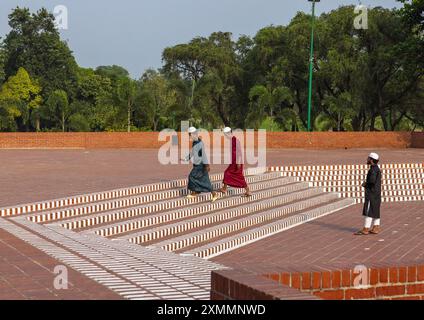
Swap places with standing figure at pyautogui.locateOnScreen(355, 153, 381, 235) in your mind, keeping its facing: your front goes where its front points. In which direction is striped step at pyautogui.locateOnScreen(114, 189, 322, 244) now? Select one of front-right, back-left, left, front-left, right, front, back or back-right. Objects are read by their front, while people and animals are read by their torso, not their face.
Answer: front

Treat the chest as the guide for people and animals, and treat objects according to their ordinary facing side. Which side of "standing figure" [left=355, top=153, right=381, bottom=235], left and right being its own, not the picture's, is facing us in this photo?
left

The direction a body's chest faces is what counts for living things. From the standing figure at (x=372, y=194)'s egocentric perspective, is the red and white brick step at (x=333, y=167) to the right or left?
on its right

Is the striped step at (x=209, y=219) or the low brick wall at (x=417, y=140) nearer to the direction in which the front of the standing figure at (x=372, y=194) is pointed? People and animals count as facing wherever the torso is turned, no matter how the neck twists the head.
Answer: the striped step

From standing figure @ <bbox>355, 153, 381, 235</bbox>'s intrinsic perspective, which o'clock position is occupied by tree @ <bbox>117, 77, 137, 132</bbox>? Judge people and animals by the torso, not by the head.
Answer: The tree is roughly at 2 o'clock from the standing figure.

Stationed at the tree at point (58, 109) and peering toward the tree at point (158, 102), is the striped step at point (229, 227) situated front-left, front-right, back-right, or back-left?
front-right

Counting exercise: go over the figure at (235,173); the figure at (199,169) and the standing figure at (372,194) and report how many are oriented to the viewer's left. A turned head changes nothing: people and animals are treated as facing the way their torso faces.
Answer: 3

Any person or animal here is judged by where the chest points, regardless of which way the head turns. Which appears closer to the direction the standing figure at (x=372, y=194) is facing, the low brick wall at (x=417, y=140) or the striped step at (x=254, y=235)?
the striped step
